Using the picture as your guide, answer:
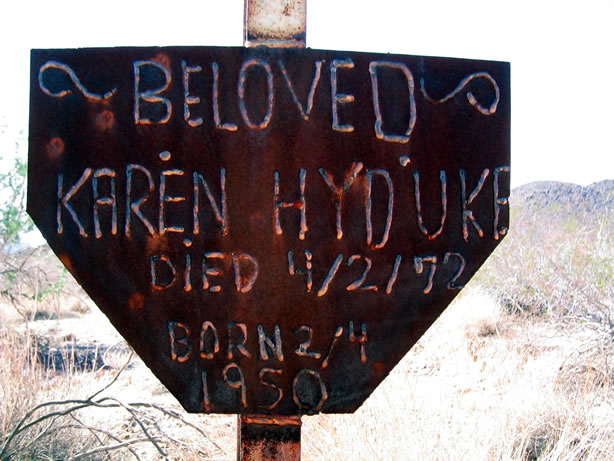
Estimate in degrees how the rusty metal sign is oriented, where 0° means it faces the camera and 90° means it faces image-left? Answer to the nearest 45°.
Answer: approximately 0°
